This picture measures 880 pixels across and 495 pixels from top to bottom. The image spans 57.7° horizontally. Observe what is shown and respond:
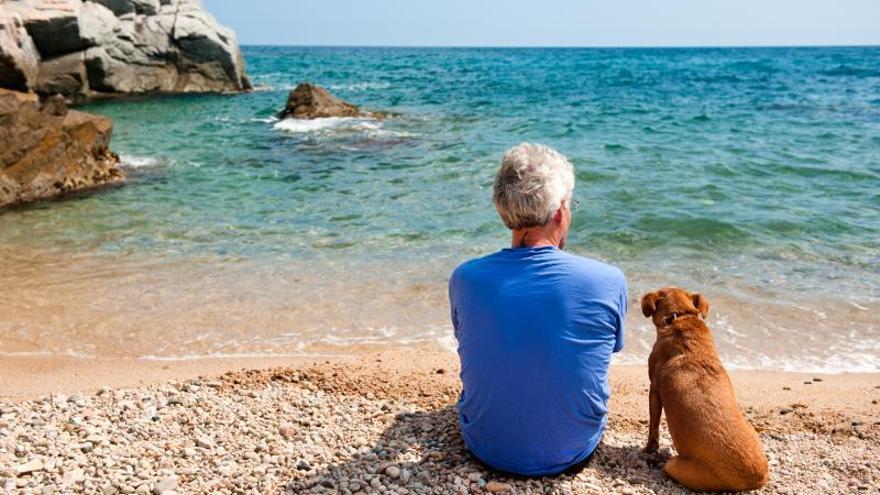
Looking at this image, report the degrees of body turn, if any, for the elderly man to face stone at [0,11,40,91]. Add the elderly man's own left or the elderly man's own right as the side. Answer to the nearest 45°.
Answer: approximately 45° to the elderly man's own left

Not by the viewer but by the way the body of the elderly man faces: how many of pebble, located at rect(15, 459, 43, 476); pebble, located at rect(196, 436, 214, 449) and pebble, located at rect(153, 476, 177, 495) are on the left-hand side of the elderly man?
3

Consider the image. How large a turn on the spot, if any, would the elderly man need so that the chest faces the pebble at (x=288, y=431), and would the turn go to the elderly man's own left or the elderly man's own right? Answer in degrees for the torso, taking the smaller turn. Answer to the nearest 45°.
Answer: approximately 90° to the elderly man's own left

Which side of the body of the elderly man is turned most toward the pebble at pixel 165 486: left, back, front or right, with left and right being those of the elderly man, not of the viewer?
left

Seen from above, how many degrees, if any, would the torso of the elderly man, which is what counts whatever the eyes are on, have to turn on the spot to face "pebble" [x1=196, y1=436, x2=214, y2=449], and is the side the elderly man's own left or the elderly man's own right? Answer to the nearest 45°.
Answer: approximately 90° to the elderly man's own left

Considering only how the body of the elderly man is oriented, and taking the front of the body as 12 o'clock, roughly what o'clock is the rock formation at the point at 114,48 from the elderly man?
The rock formation is roughly at 11 o'clock from the elderly man.

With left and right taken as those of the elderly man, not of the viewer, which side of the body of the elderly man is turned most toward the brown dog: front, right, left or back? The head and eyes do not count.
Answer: right

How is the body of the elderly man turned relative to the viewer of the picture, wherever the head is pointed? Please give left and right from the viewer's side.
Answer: facing away from the viewer
